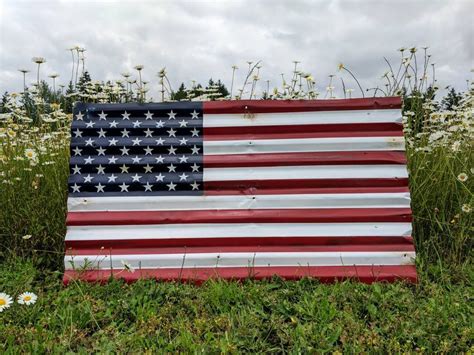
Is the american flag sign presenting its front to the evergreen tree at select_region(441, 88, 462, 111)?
no

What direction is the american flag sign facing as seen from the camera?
toward the camera

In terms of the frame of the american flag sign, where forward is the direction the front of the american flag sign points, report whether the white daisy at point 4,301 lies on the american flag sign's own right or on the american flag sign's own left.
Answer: on the american flag sign's own right

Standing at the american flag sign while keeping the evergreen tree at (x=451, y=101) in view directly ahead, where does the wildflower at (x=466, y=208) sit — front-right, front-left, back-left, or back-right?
front-right

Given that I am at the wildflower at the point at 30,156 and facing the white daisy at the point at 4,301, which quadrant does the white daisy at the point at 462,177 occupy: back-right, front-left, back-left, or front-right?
front-left

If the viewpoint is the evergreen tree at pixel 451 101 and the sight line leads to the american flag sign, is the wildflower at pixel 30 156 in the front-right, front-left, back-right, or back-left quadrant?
front-right

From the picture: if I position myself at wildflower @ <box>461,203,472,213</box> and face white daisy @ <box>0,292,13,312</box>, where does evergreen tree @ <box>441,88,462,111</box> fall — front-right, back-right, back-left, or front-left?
back-right

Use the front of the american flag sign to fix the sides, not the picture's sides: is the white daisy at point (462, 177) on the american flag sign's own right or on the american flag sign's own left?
on the american flag sign's own left

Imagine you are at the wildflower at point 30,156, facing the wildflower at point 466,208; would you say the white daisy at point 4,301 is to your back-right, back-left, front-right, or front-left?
front-right

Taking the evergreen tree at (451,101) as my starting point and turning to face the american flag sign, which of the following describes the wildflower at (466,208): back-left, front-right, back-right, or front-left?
front-left

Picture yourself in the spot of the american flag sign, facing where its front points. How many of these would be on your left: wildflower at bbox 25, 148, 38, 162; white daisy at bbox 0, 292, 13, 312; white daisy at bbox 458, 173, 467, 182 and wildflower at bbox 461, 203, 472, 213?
2

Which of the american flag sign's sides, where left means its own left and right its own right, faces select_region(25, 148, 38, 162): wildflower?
right

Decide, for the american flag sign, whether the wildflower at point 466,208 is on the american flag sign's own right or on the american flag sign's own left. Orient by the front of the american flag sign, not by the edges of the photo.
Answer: on the american flag sign's own left

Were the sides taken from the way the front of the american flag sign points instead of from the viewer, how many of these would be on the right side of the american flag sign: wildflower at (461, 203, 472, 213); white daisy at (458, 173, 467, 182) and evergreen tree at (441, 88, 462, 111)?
0

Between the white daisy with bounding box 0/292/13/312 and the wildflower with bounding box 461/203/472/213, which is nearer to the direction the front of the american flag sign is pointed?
the white daisy
